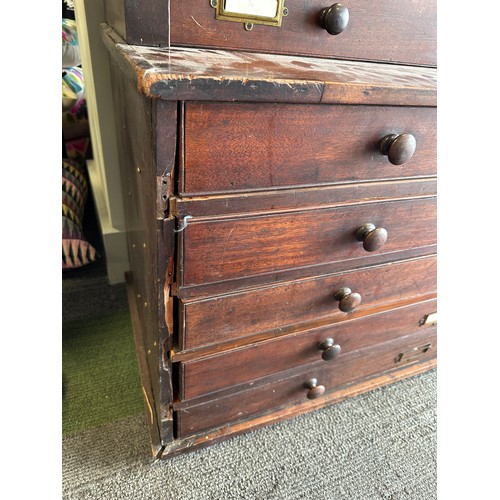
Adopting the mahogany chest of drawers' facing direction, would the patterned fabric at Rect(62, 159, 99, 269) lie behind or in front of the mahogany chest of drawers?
behind

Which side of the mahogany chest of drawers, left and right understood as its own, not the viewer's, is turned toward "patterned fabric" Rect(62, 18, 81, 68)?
back

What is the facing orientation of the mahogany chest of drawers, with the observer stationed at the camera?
facing the viewer and to the right of the viewer
